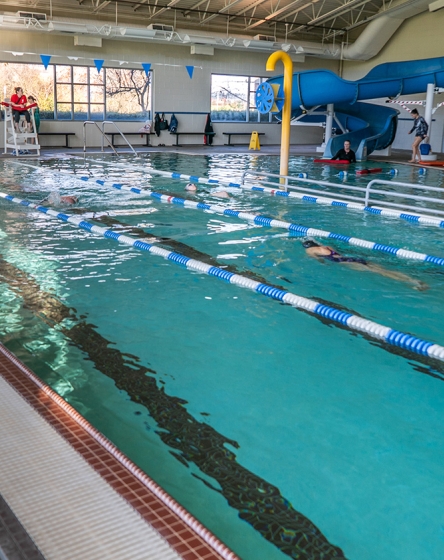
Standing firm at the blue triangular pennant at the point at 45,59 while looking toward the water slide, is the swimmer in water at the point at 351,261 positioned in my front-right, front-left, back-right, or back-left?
front-right

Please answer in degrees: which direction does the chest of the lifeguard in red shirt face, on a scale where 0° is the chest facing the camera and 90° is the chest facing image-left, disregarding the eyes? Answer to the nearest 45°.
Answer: approximately 0°

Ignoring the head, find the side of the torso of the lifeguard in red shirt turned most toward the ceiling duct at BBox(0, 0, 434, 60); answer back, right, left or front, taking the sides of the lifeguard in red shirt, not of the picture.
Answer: left

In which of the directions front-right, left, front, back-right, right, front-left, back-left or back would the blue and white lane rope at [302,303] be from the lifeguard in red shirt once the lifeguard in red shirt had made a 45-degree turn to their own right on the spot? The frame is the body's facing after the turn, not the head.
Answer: front-left

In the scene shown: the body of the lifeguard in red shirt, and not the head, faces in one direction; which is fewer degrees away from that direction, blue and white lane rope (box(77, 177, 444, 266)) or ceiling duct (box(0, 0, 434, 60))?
the blue and white lane rope

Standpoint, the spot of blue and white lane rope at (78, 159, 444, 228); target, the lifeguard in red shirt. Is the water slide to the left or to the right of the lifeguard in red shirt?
right

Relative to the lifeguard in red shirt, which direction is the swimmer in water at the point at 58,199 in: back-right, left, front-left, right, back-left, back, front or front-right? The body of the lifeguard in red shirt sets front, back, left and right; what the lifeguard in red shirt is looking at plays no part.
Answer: front

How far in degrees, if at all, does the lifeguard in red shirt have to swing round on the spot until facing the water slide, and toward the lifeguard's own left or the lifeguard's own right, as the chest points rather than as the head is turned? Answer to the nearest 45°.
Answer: approximately 90° to the lifeguard's own left

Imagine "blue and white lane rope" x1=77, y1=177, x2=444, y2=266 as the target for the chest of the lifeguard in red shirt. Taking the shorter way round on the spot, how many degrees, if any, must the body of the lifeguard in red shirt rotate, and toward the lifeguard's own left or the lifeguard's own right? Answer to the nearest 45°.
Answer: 0° — they already face it

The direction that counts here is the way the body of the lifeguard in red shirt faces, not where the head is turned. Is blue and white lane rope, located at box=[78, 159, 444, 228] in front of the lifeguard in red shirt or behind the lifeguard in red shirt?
in front
